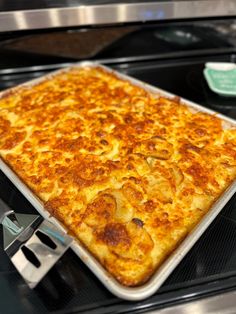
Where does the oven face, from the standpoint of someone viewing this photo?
facing the viewer
